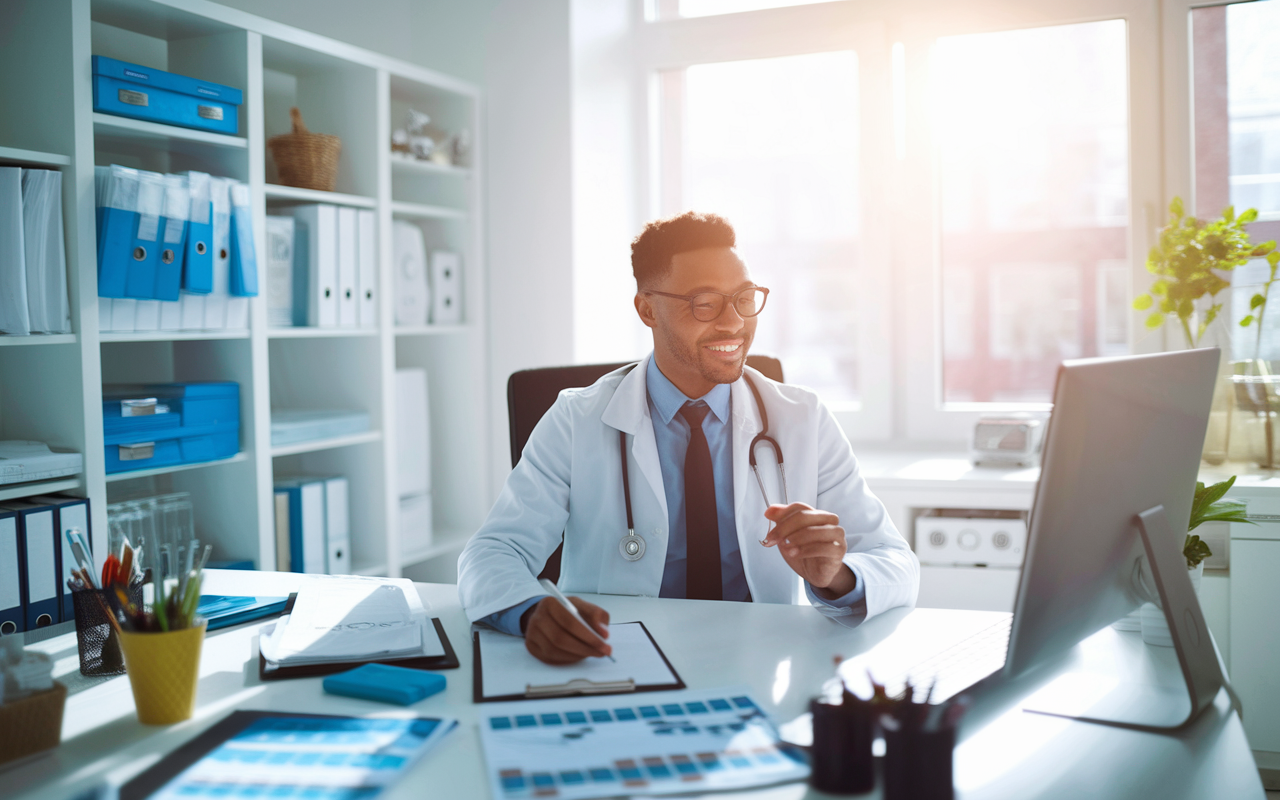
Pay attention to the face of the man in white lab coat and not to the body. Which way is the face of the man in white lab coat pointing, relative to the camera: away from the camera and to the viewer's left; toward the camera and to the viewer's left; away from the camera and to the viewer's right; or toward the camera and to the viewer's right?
toward the camera and to the viewer's right

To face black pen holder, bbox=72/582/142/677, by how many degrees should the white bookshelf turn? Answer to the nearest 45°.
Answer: approximately 45° to its right

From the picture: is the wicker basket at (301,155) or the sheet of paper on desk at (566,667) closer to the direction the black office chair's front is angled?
the sheet of paper on desk

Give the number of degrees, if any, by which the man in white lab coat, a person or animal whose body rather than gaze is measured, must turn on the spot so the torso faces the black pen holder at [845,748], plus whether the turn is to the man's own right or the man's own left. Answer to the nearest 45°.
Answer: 0° — they already face it

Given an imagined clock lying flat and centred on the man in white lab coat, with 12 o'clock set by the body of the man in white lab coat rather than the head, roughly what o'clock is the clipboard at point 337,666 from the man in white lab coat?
The clipboard is roughly at 1 o'clock from the man in white lab coat.

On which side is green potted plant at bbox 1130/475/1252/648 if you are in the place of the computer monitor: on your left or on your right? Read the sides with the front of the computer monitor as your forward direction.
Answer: on your right
